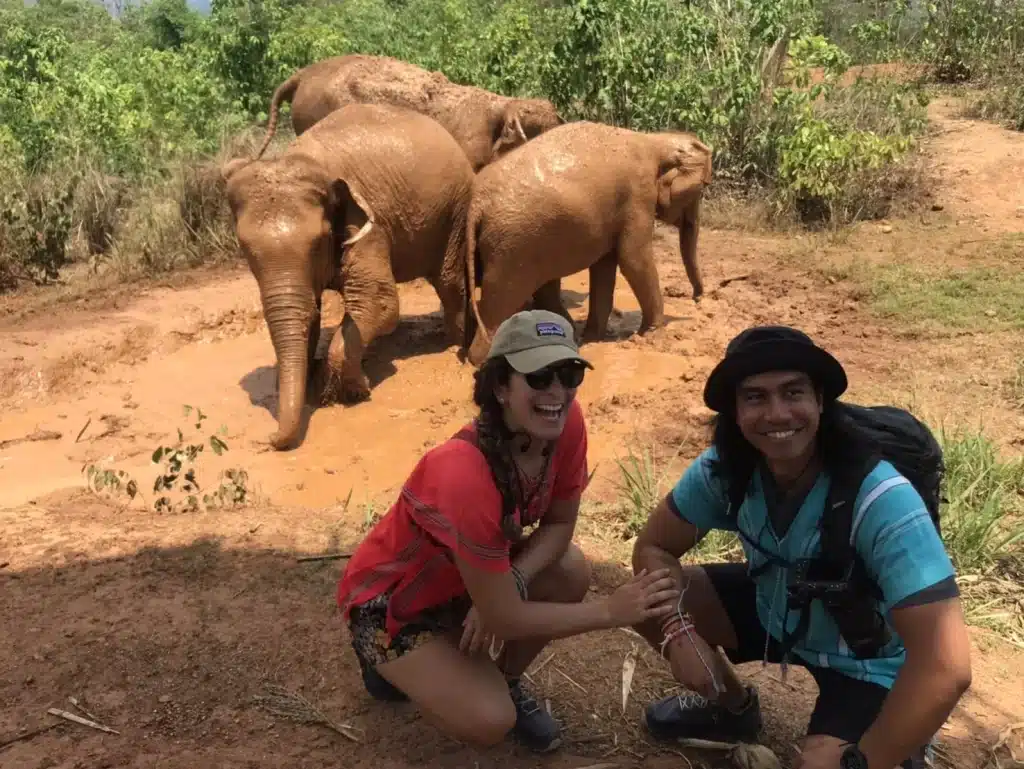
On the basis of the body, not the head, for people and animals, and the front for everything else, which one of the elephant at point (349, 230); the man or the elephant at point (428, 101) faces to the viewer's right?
the elephant at point (428, 101)

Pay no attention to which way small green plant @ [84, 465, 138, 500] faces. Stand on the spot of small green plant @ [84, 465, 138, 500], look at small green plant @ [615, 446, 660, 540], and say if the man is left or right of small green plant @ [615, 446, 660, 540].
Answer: right

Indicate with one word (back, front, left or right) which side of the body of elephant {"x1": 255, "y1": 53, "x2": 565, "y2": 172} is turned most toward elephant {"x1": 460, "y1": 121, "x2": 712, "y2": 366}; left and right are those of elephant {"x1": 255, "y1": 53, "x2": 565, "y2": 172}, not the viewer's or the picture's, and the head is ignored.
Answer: right

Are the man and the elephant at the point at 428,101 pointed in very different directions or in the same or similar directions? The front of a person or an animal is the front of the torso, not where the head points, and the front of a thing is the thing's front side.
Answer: very different directions

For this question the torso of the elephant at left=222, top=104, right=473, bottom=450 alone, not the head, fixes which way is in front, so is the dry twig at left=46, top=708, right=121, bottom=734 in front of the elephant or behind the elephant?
in front

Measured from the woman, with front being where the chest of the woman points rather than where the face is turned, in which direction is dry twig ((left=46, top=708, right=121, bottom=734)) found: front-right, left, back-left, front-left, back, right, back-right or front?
back-right

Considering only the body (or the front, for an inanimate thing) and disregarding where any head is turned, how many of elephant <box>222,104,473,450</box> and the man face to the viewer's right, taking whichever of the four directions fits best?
0

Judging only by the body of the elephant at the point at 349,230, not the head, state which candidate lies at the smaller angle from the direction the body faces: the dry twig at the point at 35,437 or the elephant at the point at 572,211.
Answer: the dry twig

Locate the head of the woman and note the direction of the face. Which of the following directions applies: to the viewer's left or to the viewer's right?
to the viewer's right

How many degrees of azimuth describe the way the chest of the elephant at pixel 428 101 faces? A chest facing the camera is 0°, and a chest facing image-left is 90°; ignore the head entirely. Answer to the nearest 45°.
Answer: approximately 270°

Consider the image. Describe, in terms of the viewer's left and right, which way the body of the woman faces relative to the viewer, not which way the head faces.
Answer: facing the viewer and to the right of the viewer

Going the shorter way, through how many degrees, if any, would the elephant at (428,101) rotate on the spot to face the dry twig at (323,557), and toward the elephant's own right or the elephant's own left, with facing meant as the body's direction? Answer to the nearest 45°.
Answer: approximately 90° to the elephant's own right
